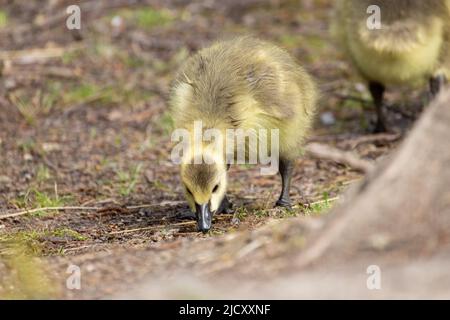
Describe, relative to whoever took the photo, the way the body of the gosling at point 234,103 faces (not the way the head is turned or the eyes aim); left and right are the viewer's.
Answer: facing the viewer and to the left of the viewer

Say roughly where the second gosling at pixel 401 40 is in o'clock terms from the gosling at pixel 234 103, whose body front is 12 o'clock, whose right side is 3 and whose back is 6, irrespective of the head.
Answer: The second gosling is roughly at 6 o'clock from the gosling.
